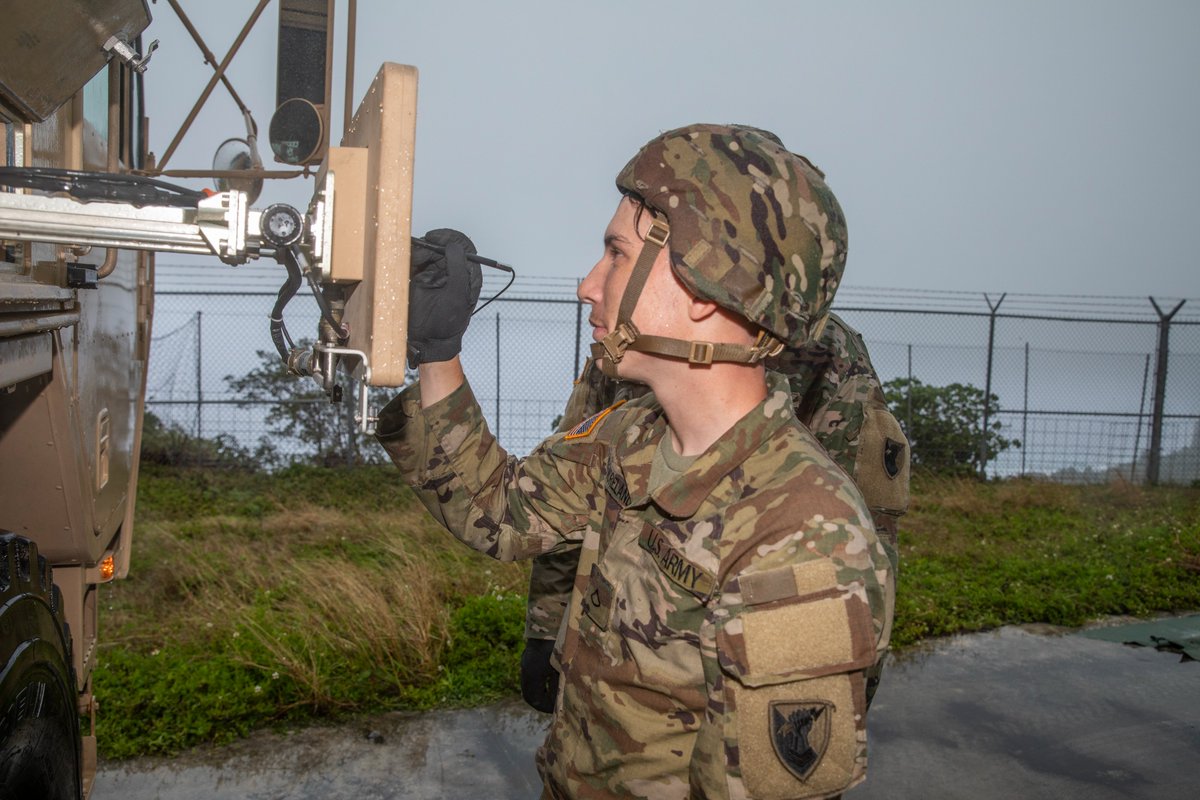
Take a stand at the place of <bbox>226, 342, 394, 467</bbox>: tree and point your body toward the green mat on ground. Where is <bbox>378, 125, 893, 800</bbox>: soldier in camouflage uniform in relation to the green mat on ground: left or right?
right

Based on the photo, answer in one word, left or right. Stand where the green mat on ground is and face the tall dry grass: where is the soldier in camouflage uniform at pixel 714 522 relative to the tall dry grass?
left

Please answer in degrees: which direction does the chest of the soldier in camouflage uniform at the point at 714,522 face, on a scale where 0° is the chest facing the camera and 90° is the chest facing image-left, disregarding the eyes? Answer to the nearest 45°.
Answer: approximately 45°

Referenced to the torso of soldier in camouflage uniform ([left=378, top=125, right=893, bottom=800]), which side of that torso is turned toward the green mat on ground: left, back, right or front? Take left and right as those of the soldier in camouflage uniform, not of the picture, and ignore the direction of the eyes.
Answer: back

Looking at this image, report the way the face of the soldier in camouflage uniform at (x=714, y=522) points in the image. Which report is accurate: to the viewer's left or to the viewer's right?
to the viewer's left
